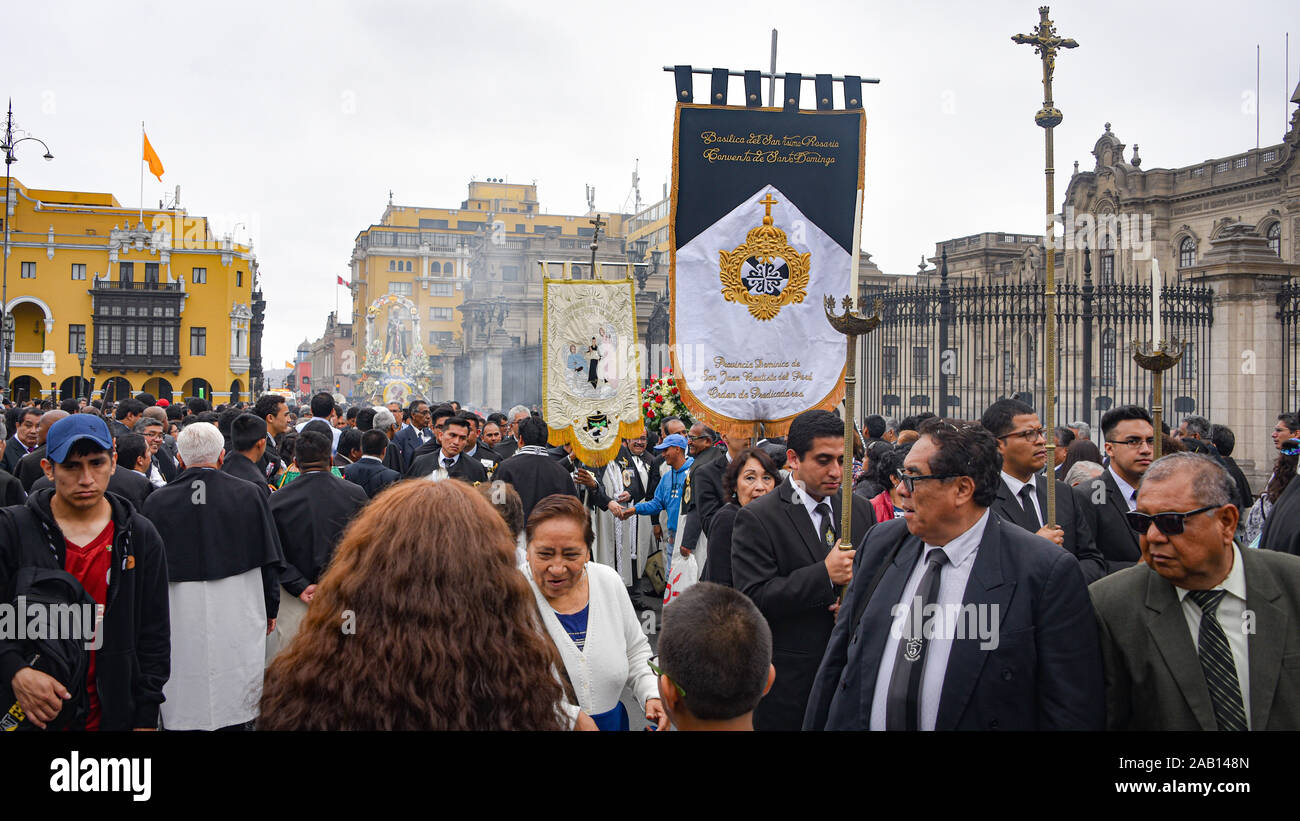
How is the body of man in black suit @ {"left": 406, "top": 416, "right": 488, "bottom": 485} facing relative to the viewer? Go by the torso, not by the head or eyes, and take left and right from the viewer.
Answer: facing the viewer

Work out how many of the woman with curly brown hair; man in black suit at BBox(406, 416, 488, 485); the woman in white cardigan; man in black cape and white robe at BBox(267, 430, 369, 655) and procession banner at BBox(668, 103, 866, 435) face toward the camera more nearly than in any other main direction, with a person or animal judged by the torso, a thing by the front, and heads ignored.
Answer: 3

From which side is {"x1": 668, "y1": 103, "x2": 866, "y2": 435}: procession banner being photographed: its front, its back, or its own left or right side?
front

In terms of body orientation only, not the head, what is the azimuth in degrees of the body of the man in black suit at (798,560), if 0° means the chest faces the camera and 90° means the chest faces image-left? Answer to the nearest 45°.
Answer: approximately 315°

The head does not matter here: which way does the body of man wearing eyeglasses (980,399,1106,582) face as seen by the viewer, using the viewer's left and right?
facing the viewer and to the right of the viewer

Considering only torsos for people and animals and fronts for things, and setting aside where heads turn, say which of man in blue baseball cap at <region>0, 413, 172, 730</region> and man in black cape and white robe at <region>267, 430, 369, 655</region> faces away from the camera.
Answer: the man in black cape and white robe

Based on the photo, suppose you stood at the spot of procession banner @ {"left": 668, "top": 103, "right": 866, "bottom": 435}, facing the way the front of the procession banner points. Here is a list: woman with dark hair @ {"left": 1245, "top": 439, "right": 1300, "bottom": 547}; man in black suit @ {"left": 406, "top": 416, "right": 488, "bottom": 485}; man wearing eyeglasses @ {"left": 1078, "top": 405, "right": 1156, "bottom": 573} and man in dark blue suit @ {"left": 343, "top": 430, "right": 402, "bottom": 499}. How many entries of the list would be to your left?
2

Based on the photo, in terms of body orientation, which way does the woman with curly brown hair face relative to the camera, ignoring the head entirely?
away from the camera

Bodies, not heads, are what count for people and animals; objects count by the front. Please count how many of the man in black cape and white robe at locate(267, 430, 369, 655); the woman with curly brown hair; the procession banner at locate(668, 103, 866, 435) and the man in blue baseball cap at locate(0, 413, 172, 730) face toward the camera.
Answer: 2

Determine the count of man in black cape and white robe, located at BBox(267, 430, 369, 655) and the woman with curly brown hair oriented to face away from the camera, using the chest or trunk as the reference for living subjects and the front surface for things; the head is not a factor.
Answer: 2

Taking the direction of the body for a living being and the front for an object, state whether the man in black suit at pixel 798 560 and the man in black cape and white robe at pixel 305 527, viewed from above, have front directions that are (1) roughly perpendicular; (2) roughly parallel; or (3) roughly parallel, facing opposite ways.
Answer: roughly parallel, facing opposite ways

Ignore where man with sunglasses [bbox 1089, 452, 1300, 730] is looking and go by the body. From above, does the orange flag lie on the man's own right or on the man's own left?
on the man's own right

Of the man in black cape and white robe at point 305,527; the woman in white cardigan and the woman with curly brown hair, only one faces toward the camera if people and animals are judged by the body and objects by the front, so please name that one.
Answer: the woman in white cardigan

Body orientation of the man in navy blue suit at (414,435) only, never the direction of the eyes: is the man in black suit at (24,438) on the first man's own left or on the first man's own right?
on the first man's own right

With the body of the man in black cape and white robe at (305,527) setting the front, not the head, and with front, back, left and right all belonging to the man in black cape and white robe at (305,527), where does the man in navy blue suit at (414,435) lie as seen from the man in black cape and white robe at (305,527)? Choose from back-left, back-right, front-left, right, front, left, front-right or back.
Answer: front
